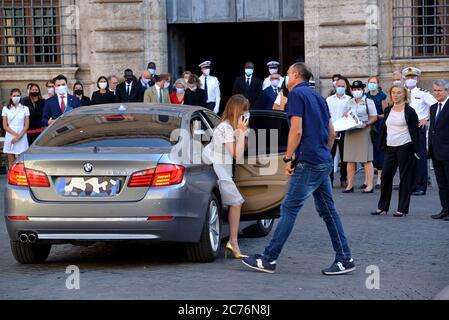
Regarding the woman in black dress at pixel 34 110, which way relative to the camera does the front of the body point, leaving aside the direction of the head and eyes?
toward the camera

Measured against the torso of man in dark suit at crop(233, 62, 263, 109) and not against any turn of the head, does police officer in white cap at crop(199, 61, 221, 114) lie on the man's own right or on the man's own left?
on the man's own right

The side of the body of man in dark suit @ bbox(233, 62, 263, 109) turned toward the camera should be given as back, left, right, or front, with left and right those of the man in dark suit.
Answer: front

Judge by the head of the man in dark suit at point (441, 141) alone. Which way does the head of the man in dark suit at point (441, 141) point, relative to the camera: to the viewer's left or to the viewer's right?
to the viewer's left

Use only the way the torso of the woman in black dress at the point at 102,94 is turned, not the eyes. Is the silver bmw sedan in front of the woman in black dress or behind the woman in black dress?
in front

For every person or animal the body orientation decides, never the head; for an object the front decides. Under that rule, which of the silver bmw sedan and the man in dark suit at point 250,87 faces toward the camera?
the man in dark suit

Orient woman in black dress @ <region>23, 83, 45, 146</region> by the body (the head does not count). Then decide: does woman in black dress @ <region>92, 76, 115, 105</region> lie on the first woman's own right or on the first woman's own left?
on the first woman's own left

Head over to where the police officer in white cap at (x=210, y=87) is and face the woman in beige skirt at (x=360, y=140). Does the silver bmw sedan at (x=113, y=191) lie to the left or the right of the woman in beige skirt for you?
right

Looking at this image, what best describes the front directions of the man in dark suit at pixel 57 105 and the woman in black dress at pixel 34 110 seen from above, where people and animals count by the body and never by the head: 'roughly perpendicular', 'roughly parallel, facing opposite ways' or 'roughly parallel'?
roughly parallel

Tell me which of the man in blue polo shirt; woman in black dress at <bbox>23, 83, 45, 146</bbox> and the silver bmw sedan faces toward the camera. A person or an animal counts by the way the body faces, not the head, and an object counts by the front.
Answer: the woman in black dress

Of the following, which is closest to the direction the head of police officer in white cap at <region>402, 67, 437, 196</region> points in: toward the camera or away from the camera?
toward the camera

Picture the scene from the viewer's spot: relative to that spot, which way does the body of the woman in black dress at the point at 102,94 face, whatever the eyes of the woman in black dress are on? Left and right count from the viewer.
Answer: facing the viewer

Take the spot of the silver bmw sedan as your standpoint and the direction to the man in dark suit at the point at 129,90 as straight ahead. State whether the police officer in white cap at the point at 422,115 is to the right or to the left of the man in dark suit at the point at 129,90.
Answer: right

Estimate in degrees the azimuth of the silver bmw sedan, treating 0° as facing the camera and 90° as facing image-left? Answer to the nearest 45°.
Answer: approximately 225°

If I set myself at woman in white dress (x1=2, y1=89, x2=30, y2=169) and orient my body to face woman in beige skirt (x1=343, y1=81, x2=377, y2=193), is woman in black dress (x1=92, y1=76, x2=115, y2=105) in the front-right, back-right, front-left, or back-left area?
front-left

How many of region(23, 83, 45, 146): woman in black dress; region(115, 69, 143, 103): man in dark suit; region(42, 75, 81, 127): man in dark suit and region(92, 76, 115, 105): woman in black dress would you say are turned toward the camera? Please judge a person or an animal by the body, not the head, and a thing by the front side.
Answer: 4

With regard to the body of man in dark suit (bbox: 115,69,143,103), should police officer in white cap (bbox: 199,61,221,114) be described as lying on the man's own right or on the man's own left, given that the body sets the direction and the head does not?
on the man's own left

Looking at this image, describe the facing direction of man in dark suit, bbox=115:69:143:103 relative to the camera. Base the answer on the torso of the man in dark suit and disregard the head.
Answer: toward the camera
